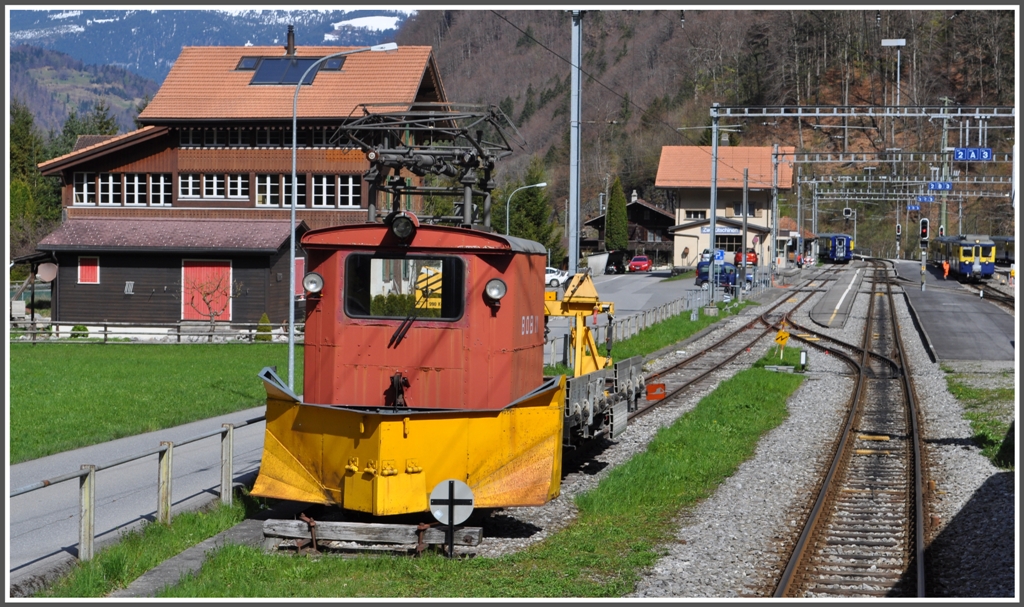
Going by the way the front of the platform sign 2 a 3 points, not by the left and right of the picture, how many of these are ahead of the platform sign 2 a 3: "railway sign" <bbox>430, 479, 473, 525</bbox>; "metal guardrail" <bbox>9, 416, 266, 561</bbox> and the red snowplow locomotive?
3

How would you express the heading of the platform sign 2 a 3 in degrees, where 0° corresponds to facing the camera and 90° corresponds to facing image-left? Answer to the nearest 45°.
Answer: approximately 0°

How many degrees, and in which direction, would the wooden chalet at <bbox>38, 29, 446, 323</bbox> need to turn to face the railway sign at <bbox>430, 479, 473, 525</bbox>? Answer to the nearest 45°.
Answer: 0° — it already faces it

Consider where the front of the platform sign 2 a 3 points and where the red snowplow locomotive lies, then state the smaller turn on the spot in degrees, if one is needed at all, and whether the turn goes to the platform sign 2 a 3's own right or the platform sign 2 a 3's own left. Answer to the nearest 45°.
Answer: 0° — it already faces it

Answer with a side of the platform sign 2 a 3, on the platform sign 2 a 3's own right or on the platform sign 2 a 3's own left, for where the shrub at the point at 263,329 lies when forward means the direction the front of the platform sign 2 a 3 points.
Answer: on the platform sign 2 a 3's own right

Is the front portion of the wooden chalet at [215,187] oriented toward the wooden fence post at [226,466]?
yes

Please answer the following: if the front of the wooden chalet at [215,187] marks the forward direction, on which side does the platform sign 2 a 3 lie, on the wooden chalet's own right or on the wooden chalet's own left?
on the wooden chalet's own left

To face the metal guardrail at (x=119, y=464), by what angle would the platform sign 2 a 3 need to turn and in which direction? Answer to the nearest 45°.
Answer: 0° — it already faces it

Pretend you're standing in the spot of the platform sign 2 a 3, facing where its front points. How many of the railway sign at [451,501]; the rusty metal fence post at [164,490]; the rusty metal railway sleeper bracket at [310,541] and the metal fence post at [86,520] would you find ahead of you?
4

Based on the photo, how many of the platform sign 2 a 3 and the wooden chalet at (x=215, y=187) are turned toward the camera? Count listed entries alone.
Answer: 2

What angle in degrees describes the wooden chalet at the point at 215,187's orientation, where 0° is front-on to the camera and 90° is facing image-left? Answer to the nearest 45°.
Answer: approximately 0°
